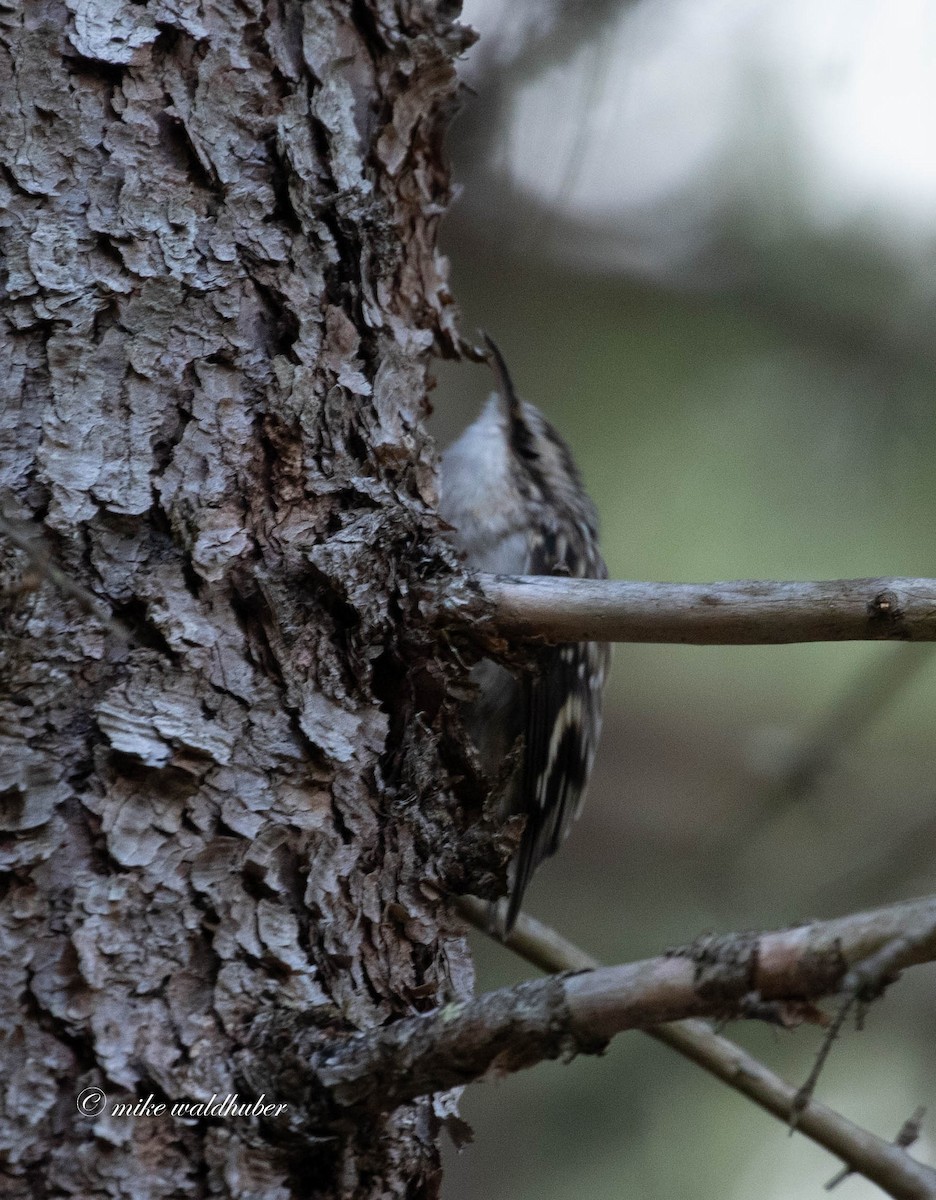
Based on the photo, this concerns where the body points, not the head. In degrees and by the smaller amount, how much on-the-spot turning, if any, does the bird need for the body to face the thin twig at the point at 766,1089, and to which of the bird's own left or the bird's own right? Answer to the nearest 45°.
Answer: approximately 135° to the bird's own left

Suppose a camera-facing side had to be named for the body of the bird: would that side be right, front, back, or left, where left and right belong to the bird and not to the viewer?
left

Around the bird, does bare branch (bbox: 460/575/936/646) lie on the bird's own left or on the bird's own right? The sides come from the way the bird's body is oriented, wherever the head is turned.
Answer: on the bird's own left
